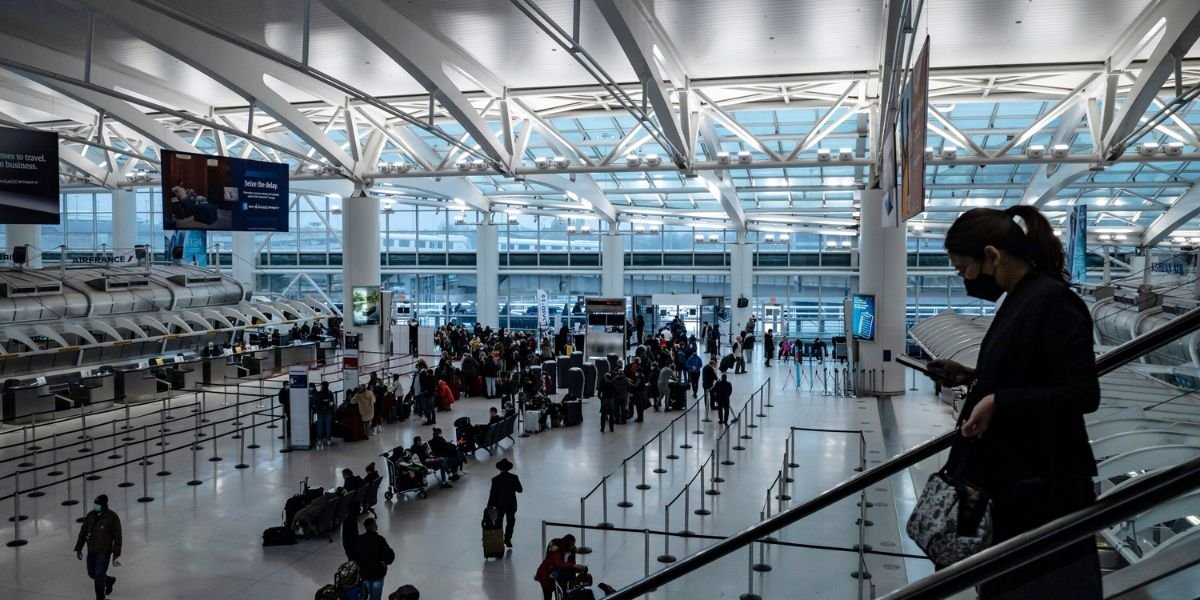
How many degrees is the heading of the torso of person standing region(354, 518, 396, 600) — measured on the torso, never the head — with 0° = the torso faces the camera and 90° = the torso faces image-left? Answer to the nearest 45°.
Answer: approximately 180°

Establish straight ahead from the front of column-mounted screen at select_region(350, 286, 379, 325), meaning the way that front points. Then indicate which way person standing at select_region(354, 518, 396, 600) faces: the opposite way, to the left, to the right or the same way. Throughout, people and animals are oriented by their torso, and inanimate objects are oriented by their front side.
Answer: the opposite way

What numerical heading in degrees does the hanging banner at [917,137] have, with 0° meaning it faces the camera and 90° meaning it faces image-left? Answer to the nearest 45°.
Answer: approximately 90°

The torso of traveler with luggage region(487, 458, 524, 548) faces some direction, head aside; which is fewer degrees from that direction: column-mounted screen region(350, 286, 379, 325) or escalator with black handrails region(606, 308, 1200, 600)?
the column-mounted screen

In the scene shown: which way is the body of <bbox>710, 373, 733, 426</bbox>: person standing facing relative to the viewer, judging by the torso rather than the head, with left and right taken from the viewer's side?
facing away from the viewer

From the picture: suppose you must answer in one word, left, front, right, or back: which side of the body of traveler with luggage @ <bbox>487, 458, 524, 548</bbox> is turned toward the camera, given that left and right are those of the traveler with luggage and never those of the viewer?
back

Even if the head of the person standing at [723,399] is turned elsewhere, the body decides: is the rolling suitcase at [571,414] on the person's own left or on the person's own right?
on the person's own left

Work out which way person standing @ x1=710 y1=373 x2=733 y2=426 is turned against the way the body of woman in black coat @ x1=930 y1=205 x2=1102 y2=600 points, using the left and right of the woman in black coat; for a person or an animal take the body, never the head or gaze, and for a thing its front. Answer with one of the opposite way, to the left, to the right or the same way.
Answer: to the right

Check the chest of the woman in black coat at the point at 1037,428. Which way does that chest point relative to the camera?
to the viewer's left

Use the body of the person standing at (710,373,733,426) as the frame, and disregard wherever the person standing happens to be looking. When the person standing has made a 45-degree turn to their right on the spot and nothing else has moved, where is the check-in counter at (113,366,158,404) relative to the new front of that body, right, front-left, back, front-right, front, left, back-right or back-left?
back-left
